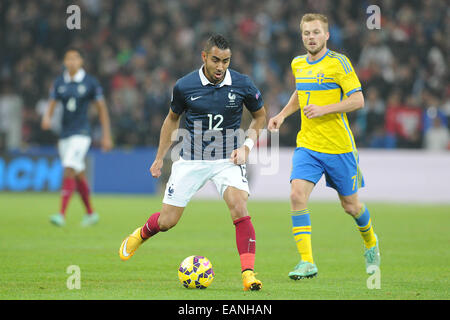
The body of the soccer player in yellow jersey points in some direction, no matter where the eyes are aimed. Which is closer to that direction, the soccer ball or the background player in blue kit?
the soccer ball

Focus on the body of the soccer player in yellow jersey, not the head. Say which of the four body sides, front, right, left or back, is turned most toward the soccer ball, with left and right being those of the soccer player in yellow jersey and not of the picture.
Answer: front

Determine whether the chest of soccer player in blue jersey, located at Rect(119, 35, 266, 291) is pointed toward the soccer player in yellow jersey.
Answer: no

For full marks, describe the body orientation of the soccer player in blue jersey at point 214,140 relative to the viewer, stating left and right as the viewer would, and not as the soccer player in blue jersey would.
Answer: facing the viewer

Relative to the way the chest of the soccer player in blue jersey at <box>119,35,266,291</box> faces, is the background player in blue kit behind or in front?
behind

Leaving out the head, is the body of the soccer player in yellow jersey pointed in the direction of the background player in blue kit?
no

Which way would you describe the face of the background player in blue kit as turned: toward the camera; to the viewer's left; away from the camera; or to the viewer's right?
toward the camera

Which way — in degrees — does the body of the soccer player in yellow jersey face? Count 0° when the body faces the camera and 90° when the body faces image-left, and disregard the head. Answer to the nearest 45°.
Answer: approximately 45°

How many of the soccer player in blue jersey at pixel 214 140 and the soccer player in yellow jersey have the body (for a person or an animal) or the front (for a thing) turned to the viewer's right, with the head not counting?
0

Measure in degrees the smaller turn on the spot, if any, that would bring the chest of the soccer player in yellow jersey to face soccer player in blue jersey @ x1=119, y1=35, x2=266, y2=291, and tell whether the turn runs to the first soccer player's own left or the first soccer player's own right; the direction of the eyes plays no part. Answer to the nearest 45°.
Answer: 0° — they already face them
